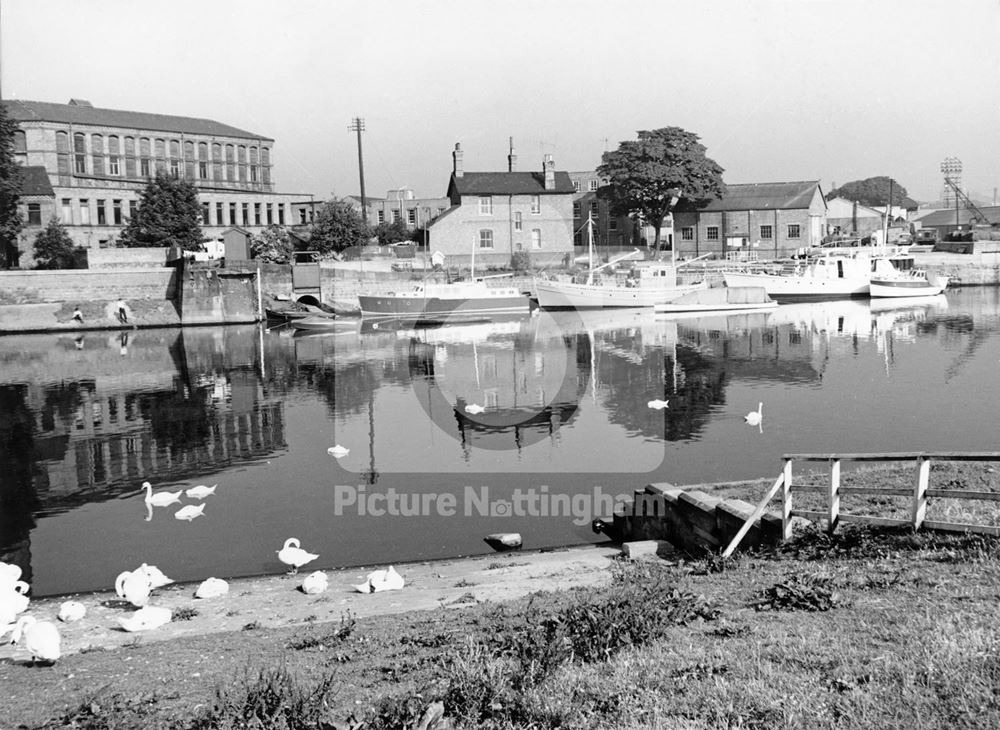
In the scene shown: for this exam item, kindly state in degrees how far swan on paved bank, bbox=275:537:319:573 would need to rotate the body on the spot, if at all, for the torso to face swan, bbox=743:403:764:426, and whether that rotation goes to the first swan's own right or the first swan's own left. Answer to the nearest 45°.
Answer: approximately 135° to the first swan's own right

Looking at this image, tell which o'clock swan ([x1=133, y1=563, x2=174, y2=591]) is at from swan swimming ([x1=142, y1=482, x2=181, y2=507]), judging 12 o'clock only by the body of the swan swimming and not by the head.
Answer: The swan is roughly at 9 o'clock from the swan swimming.

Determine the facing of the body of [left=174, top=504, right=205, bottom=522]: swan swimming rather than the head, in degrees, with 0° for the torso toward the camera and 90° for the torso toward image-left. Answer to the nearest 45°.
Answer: approximately 90°

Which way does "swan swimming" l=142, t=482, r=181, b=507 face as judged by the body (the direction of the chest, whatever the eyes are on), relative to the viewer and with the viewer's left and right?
facing to the left of the viewer

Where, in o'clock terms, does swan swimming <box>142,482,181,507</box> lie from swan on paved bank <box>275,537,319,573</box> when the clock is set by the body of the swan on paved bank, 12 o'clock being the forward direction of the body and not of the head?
The swan swimming is roughly at 2 o'clock from the swan on paved bank.

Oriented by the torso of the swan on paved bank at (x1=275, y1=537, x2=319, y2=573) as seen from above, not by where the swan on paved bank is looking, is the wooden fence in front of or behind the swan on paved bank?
behind

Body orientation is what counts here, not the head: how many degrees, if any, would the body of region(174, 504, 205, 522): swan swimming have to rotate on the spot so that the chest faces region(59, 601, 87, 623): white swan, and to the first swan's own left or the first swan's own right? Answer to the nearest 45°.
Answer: approximately 90° to the first swan's own left

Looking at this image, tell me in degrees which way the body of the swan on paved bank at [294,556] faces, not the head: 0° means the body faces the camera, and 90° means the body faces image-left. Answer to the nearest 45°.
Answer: approximately 90°

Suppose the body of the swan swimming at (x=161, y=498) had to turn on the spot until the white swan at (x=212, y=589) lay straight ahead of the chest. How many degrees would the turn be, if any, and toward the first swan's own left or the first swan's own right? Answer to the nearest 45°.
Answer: approximately 90° to the first swan's own left
